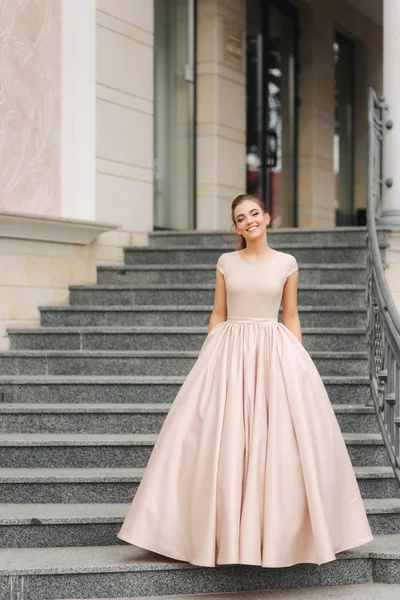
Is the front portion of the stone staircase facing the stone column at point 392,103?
no

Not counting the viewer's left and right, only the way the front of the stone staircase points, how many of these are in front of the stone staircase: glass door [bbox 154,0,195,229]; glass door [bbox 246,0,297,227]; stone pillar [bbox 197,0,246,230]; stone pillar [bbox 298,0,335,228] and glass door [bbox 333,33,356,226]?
0

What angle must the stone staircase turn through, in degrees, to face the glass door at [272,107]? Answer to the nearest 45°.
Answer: approximately 180°

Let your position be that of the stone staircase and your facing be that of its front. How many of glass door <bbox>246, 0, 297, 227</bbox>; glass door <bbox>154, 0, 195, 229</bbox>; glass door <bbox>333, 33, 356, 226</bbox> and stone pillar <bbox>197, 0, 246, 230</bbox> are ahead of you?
0

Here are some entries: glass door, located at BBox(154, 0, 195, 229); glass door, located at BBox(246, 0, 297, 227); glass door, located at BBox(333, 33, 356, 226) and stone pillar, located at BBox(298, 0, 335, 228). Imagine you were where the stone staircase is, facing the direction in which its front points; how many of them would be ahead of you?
0

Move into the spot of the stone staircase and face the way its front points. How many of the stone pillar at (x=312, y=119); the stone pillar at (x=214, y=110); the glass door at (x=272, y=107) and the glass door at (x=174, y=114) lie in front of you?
0

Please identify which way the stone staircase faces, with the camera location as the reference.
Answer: facing the viewer

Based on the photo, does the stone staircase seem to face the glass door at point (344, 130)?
no

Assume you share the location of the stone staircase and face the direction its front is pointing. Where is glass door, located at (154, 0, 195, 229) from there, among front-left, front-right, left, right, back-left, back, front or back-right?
back

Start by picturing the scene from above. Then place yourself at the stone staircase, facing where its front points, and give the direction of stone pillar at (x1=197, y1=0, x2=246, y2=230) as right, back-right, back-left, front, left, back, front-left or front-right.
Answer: back

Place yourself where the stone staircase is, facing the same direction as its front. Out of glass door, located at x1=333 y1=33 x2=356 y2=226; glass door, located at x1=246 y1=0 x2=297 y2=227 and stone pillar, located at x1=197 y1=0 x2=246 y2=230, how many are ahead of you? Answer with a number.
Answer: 0
